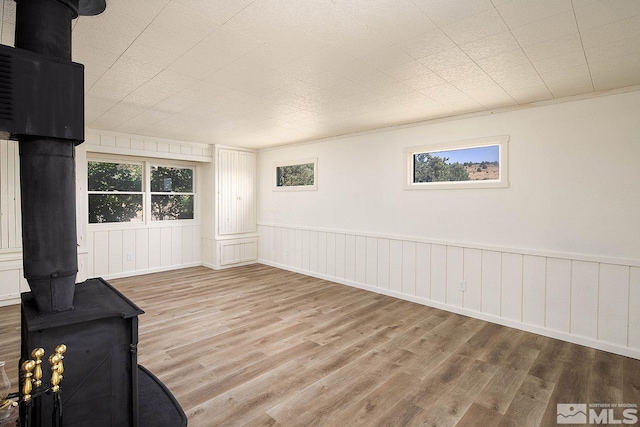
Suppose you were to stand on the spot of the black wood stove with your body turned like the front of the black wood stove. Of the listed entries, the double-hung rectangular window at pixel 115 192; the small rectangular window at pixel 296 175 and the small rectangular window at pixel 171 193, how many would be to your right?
0

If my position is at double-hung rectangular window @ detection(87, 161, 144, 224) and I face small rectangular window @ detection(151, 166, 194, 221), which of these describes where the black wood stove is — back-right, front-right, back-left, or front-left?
back-right

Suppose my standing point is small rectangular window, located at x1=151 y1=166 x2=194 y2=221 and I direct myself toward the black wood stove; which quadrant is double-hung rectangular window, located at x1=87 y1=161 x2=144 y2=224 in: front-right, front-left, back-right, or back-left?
front-right

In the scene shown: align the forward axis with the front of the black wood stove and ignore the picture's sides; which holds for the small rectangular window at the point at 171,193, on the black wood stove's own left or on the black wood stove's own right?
on the black wood stove's own left

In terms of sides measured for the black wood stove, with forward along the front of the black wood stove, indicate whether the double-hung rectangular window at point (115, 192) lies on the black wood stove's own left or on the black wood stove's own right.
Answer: on the black wood stove's own left

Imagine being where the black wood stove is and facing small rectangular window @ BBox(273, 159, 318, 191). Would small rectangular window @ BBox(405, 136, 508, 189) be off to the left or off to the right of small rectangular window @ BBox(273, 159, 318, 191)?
right
